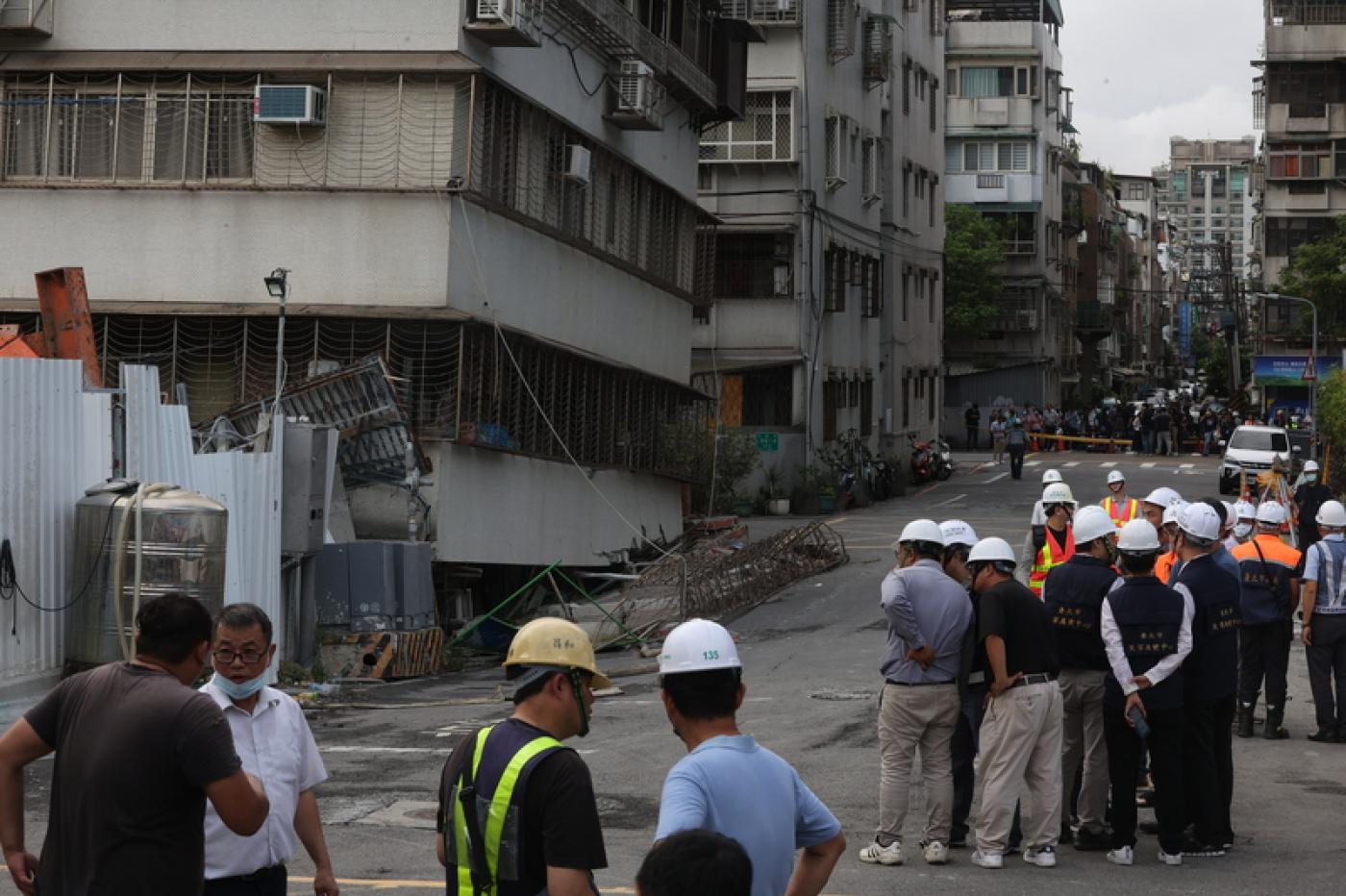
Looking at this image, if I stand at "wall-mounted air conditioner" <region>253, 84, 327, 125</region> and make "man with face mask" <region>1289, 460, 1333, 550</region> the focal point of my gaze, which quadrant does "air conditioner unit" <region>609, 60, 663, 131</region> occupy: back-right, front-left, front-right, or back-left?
front-left

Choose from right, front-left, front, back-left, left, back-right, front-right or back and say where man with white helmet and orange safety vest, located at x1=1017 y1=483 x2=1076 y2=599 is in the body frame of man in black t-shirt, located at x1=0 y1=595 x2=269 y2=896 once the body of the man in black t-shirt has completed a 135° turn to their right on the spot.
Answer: back-left

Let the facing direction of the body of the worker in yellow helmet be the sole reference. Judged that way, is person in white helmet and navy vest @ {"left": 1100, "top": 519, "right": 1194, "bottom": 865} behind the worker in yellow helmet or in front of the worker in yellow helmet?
in front

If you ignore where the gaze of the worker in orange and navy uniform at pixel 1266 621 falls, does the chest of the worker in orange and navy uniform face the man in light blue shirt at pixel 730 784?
no

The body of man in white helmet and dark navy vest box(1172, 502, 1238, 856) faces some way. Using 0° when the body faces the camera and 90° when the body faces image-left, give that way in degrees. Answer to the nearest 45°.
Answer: approximately 135°

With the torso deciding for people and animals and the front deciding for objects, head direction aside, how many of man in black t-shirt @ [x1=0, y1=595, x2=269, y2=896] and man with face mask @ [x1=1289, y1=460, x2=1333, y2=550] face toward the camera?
1

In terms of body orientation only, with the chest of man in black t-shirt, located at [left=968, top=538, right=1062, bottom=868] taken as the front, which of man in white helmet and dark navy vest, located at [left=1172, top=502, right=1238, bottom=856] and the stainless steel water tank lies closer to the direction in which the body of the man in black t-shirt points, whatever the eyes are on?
the stainless steel water tank

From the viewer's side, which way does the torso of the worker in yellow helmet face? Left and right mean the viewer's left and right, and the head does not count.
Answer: facing away from the viewer and to the right of the viewer

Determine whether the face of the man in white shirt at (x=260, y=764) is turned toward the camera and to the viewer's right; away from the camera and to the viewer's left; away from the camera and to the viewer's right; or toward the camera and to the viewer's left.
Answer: toward the camera and to the viewer's left

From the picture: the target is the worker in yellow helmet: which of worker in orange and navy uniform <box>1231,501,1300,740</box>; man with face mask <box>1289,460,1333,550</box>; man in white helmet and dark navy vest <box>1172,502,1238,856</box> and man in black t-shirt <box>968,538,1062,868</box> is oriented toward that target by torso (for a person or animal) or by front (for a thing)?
the man with face mask

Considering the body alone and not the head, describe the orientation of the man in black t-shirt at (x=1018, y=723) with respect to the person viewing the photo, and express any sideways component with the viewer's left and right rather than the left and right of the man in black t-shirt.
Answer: facing away from the viewer and to the left of the viewer

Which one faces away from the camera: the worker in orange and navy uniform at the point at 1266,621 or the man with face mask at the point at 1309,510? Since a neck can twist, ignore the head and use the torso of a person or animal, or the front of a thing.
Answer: the worker in orange and navy uniform

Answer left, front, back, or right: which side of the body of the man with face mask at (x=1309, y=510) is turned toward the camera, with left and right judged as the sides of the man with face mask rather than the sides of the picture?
front

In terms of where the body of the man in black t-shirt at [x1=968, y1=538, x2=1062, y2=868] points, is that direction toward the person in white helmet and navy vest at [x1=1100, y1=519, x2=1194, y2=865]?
no

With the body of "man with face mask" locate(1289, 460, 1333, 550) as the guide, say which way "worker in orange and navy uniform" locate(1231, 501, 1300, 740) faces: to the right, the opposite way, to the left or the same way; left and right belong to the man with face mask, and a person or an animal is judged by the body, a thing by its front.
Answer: the opposite way

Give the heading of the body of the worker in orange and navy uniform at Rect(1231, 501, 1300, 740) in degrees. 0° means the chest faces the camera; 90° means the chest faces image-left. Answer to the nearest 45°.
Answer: approximately 180°

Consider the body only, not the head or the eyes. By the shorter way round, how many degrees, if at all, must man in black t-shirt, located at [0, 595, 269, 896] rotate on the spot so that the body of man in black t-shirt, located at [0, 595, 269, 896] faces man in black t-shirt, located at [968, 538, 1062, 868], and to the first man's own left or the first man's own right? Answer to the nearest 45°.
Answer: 0° — they already face them

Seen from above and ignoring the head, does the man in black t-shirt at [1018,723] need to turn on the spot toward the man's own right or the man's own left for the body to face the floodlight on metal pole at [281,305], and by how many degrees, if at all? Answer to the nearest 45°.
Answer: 0° — they already face it

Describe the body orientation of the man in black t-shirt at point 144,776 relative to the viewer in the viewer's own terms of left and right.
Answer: facing away from the viewer and to the right of the viewer
